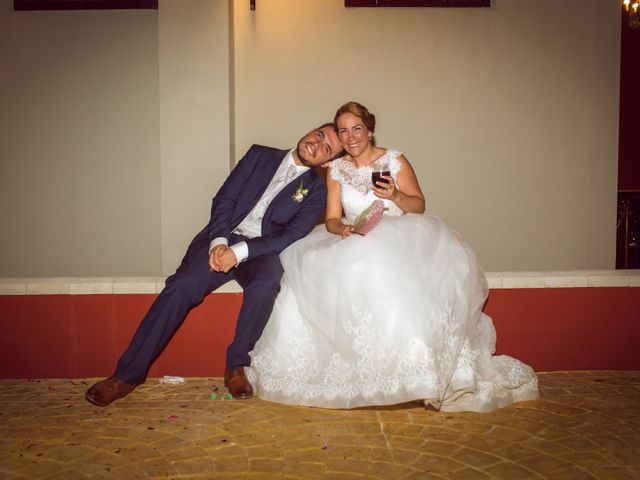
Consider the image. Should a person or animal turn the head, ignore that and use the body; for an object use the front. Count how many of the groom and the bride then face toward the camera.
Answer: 2

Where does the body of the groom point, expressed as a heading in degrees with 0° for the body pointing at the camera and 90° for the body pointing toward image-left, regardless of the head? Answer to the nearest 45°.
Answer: approximately 0°

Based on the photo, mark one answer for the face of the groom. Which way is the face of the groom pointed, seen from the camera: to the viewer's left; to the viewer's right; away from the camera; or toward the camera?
toward the camera

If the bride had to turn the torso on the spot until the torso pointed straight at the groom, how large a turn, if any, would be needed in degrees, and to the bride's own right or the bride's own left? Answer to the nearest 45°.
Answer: approximately 135° to the bride's own right

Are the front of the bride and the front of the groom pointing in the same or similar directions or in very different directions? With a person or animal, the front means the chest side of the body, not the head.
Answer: same or similar directions

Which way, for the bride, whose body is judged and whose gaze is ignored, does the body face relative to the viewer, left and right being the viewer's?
facing the viewer

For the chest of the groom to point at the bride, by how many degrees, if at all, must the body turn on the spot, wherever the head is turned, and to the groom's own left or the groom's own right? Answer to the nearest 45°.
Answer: approximately 45° to the groom's own left
